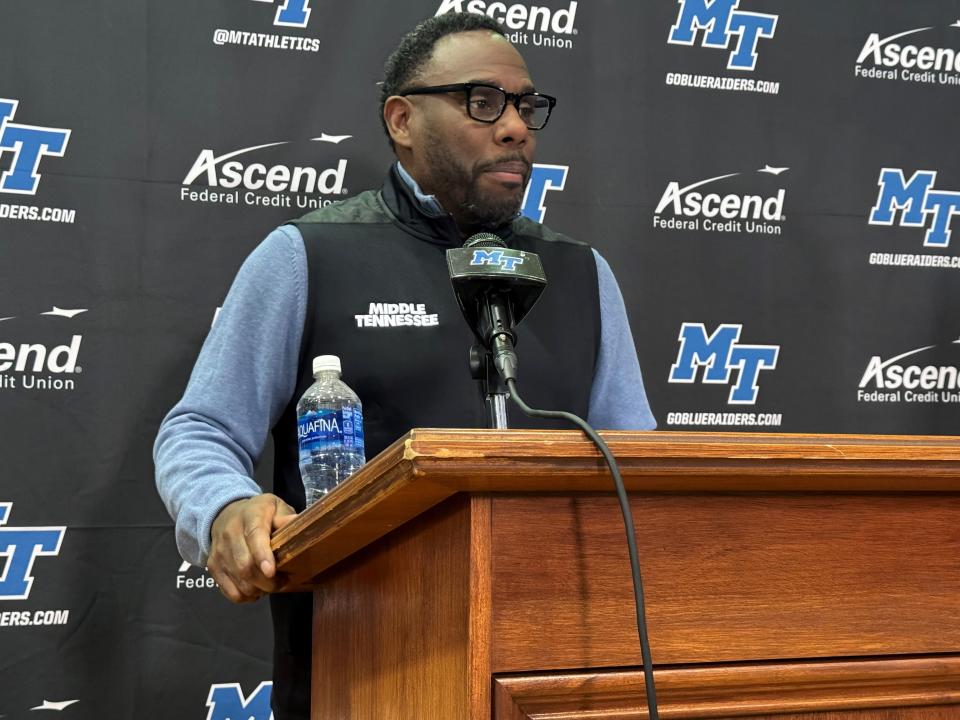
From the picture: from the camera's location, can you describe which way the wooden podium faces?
facing the viewer

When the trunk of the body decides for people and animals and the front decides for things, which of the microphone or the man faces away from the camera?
the microphone

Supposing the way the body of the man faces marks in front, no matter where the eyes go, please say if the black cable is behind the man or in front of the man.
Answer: in front

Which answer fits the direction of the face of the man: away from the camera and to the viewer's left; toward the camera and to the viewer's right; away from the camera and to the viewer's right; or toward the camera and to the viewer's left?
toward the camera and to the viewer's right

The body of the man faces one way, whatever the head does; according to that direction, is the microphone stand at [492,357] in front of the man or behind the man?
in front
